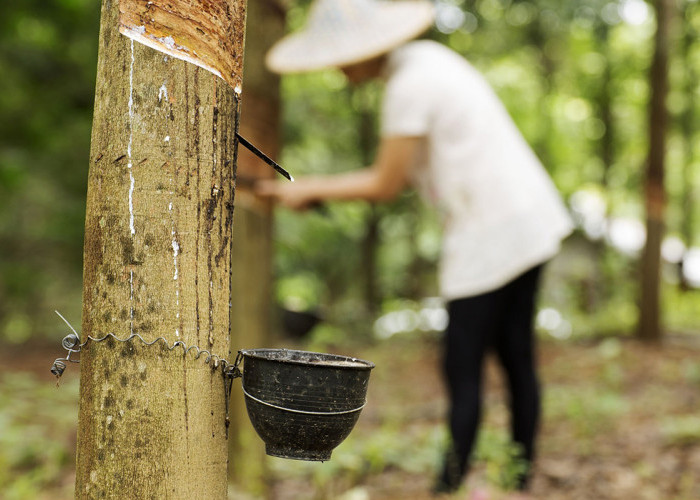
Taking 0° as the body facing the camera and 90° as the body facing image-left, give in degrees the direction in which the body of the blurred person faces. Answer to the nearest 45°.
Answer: approximately 90°

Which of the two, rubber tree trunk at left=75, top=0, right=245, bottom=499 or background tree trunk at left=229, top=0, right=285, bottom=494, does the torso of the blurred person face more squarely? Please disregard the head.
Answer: the background tree trunk

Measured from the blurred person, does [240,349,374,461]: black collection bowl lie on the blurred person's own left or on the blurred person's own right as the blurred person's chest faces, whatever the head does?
on the blurred person's own left

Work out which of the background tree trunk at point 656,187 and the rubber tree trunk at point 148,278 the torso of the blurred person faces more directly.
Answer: the rubber tree trunk

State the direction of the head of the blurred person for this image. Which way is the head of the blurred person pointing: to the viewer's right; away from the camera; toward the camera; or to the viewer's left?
to the viewer's left

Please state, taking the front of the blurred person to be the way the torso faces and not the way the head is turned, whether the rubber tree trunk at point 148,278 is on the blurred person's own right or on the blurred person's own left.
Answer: on the blurred person's own left

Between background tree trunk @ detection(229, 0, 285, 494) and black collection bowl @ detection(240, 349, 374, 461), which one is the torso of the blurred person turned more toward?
the background tree trunk

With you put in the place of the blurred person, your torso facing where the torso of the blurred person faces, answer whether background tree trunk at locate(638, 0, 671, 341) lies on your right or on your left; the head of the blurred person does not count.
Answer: on your right
